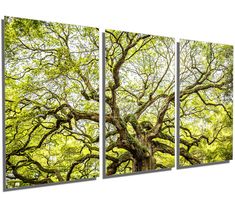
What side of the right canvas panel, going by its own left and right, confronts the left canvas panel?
right

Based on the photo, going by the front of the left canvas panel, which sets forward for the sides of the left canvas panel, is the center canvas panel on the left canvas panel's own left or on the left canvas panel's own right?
on the left canvas panel's own left

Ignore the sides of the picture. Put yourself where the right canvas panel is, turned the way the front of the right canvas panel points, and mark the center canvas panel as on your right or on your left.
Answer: on your right

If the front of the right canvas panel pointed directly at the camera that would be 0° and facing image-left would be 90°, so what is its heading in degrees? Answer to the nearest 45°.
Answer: approximately 315°

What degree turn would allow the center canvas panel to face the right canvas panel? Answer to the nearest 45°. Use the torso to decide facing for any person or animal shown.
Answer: approximately 90° to its left

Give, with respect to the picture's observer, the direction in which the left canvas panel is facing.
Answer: facing the viewer and to the right of the viewer

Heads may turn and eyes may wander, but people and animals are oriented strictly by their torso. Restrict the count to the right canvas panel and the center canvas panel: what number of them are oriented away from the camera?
0
